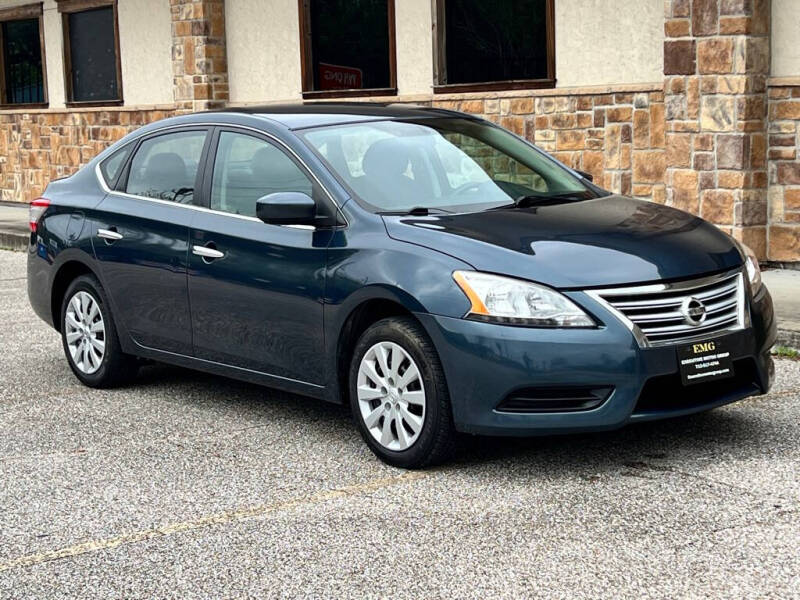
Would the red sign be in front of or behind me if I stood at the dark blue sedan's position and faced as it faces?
behind

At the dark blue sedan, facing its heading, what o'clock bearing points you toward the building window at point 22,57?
The building window is roughly at 7 o'clock from the dark blue sedan.

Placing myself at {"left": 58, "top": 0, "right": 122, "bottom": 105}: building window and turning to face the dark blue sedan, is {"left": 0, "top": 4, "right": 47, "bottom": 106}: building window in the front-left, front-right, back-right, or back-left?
back-right

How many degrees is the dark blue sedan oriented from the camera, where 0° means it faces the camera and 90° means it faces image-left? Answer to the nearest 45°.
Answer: approximately 315°

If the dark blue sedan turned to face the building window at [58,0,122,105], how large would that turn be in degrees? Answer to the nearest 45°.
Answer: approximately 135° to its left
